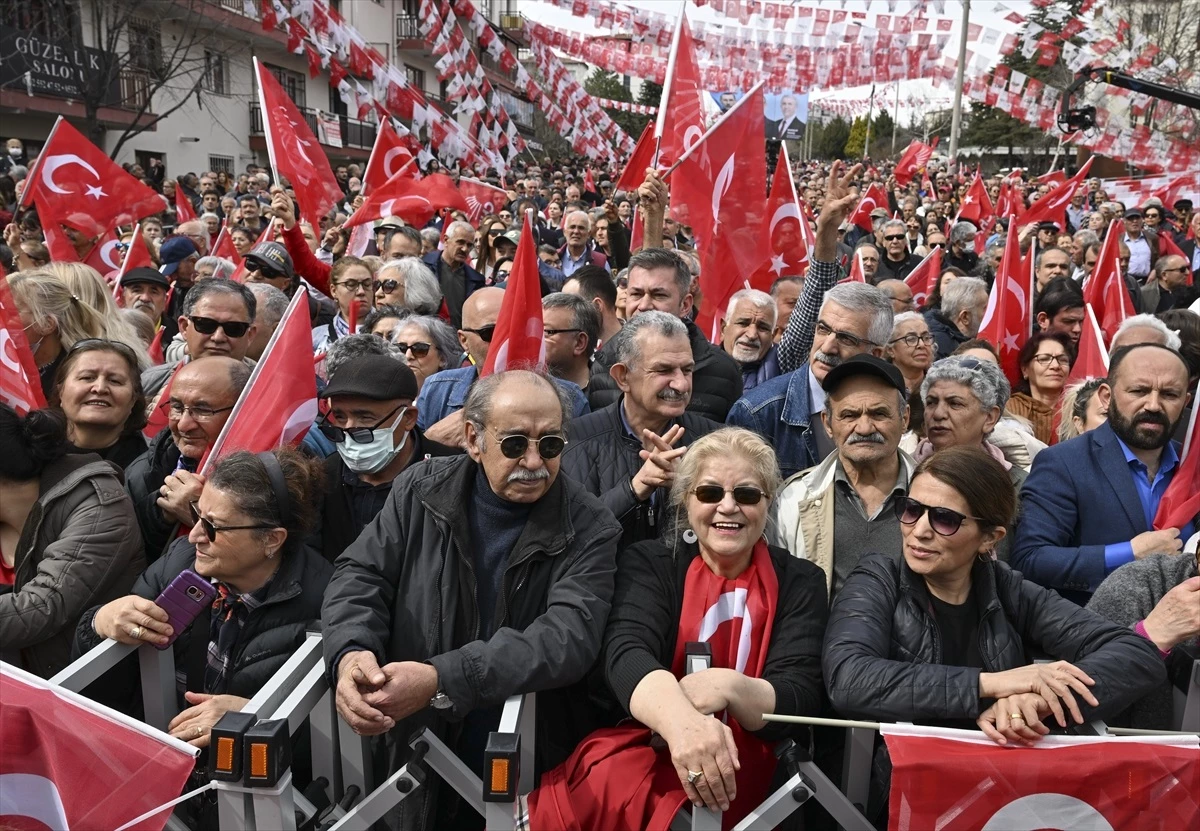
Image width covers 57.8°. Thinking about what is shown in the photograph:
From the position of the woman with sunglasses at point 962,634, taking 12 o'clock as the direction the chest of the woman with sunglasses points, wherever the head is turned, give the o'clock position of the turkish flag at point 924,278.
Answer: The turkish flag is roughly at 6 o'clock from the woman with sunglasses.

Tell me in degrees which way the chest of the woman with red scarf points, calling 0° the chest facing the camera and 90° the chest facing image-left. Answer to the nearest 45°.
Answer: approximately 0°

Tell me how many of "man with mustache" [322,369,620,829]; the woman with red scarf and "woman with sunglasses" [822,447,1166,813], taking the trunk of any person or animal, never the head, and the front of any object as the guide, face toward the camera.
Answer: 3

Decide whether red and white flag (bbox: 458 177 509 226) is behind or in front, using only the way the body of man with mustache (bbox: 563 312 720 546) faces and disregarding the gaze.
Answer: behind

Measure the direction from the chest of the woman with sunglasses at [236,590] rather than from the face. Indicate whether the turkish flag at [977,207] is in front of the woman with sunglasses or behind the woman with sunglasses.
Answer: behind

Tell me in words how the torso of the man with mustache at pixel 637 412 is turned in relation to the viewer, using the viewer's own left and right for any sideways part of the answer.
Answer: facing the viewer and to the right of the viewer
